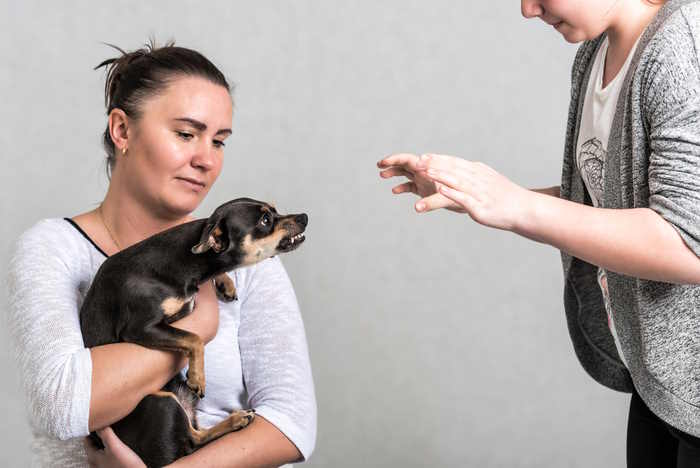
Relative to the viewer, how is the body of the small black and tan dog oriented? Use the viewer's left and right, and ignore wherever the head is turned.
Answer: facing to the right of the viewer

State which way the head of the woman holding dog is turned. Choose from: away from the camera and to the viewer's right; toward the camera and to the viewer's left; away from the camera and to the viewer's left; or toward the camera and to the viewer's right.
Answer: toward the camera and to the viewer's right
